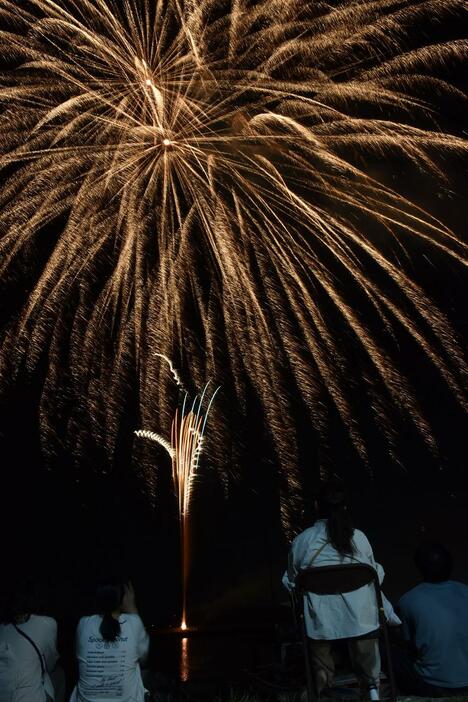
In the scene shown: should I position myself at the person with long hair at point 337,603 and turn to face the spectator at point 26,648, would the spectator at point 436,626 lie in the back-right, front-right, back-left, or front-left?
back-right

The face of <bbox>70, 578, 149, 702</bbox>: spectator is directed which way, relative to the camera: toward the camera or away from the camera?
away from the camera

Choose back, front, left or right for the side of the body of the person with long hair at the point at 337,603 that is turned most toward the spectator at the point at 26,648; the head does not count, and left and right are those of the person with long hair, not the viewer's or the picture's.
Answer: left

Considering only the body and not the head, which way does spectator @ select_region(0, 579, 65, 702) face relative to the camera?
away from the camera

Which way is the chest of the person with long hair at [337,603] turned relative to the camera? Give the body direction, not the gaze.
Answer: away from the camera

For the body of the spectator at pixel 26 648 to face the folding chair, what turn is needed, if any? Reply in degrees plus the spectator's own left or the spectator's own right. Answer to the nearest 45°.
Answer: approximately 135° to the spectator's own right

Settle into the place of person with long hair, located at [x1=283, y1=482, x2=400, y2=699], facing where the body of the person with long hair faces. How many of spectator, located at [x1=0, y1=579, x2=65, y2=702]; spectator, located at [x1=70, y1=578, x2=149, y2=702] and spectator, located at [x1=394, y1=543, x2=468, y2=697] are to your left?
2

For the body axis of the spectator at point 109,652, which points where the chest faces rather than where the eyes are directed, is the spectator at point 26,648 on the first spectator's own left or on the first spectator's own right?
on the first spectator's own left

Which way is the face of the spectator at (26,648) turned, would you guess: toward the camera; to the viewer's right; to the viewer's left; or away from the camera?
away from the camera

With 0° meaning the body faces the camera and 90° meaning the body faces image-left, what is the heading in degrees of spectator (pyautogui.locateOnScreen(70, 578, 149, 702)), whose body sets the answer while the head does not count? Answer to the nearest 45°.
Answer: approximately 180°

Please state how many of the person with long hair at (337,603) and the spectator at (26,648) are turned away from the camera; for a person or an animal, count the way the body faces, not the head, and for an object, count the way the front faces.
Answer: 2
